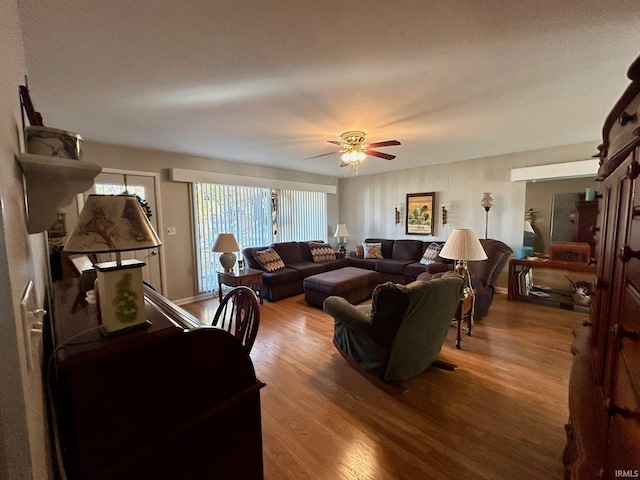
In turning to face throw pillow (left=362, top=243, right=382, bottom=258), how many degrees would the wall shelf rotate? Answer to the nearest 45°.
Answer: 0° — it already faces it

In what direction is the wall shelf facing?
to the viewer's right

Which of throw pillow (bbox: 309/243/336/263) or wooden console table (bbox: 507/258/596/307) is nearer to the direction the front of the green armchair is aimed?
the throw pillow

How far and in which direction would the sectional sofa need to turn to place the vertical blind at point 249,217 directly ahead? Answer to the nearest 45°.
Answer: approximately 90° to its right

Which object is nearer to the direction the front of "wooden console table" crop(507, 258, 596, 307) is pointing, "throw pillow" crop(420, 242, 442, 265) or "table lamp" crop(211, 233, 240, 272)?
the table lamp

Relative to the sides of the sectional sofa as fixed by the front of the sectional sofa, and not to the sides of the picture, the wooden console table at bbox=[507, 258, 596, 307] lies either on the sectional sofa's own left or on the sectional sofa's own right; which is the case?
on the sectional sofa's own left

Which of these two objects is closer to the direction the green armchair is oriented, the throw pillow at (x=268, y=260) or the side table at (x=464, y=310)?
the throw pillow

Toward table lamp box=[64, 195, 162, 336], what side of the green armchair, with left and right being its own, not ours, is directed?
left

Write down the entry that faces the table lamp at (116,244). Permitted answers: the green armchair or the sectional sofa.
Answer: the sectional sofa

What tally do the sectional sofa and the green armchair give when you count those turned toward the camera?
1

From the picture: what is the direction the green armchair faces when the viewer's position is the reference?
facing away from the viewer and to the left of the viewer

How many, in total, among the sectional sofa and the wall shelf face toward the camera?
1

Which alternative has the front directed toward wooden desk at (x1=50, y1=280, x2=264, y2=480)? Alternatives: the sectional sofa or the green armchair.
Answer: the sectional sofa

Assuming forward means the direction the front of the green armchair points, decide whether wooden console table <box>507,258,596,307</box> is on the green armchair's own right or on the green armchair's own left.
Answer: on the green armchair's own right
